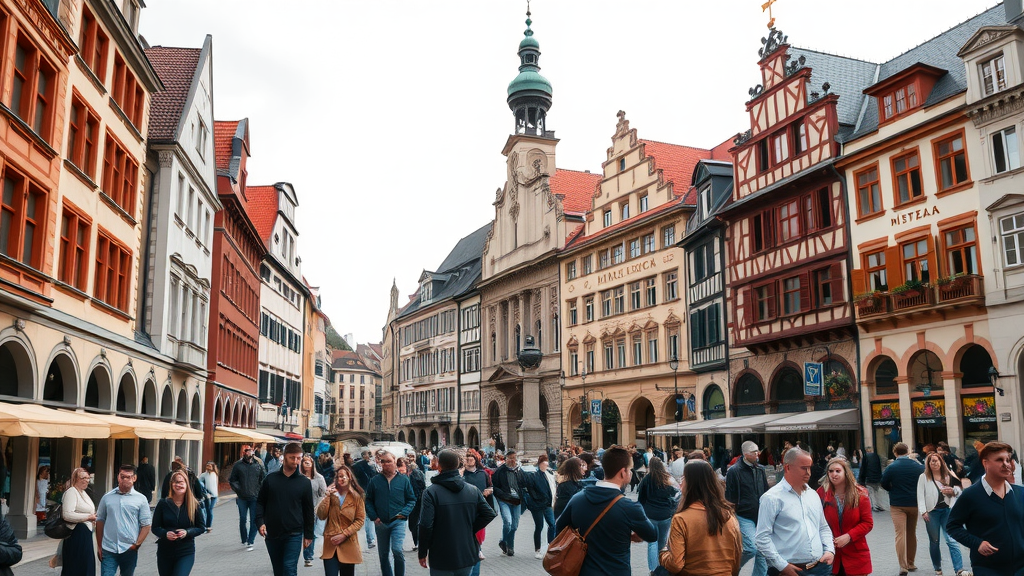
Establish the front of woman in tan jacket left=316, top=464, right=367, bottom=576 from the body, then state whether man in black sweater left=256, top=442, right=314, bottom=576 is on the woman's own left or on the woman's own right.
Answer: on the woman's own right

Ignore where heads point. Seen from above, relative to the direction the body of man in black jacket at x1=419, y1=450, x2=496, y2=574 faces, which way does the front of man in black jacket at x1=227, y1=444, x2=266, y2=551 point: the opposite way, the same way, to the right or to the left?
the opposite way

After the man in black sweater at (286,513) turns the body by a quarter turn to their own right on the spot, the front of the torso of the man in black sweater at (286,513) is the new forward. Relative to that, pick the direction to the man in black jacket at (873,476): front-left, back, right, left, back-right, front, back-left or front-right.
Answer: back-right

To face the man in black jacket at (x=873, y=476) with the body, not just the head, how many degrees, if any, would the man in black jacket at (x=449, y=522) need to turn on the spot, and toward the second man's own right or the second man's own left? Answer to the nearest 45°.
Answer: approximately 45° to the second man's own right

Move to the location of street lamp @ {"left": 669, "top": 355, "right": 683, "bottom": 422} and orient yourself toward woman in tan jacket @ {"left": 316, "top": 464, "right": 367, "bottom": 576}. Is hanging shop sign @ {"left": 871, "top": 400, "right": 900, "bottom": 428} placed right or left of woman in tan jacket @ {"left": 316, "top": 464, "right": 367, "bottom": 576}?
left

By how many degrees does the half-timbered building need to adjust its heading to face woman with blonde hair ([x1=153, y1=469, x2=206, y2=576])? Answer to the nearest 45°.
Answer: approximately 45° to its left

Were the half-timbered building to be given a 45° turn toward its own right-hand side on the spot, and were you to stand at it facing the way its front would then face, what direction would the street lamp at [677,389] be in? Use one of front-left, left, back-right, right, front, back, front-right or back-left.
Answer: front-right

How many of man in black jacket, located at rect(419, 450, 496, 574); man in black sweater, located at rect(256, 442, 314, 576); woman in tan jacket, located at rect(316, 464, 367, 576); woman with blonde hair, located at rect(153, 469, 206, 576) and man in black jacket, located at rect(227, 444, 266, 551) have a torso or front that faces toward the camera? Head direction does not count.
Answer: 4

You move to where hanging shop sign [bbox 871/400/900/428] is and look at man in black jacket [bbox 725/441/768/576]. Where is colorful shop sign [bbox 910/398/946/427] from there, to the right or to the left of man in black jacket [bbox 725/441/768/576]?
left

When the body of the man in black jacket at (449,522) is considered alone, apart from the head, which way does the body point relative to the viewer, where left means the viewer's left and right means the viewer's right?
facing away from the viewer

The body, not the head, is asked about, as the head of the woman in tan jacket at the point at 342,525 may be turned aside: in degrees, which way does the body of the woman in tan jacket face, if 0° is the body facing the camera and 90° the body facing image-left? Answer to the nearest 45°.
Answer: approximately 0°

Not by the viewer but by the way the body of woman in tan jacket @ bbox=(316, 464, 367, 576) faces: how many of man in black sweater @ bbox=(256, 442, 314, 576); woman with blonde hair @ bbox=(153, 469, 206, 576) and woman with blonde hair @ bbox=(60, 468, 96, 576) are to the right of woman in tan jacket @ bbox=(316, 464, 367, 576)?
3
